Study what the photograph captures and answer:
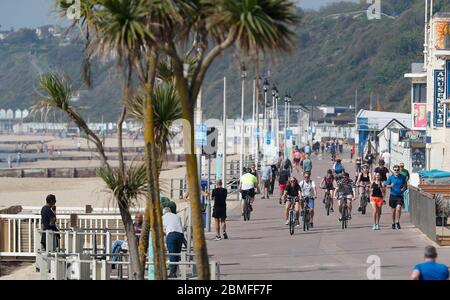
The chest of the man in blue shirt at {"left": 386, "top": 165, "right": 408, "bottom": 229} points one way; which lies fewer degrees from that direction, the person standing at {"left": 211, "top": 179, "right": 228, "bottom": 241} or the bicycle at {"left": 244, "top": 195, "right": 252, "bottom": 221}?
the person standing

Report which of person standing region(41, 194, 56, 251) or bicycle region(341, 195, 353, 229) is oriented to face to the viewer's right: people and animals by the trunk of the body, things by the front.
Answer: the person standing

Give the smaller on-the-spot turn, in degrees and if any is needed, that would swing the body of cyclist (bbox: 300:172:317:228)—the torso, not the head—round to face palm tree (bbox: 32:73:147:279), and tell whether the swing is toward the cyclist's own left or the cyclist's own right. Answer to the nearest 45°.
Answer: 0° — they already face it

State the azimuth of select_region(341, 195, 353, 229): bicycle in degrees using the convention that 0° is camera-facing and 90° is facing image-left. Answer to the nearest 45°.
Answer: approximately 0°

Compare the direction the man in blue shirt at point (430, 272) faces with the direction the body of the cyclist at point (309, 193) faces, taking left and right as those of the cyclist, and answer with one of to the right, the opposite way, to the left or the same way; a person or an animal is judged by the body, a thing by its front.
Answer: the opposite way

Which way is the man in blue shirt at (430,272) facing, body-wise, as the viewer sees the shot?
away from the camera
